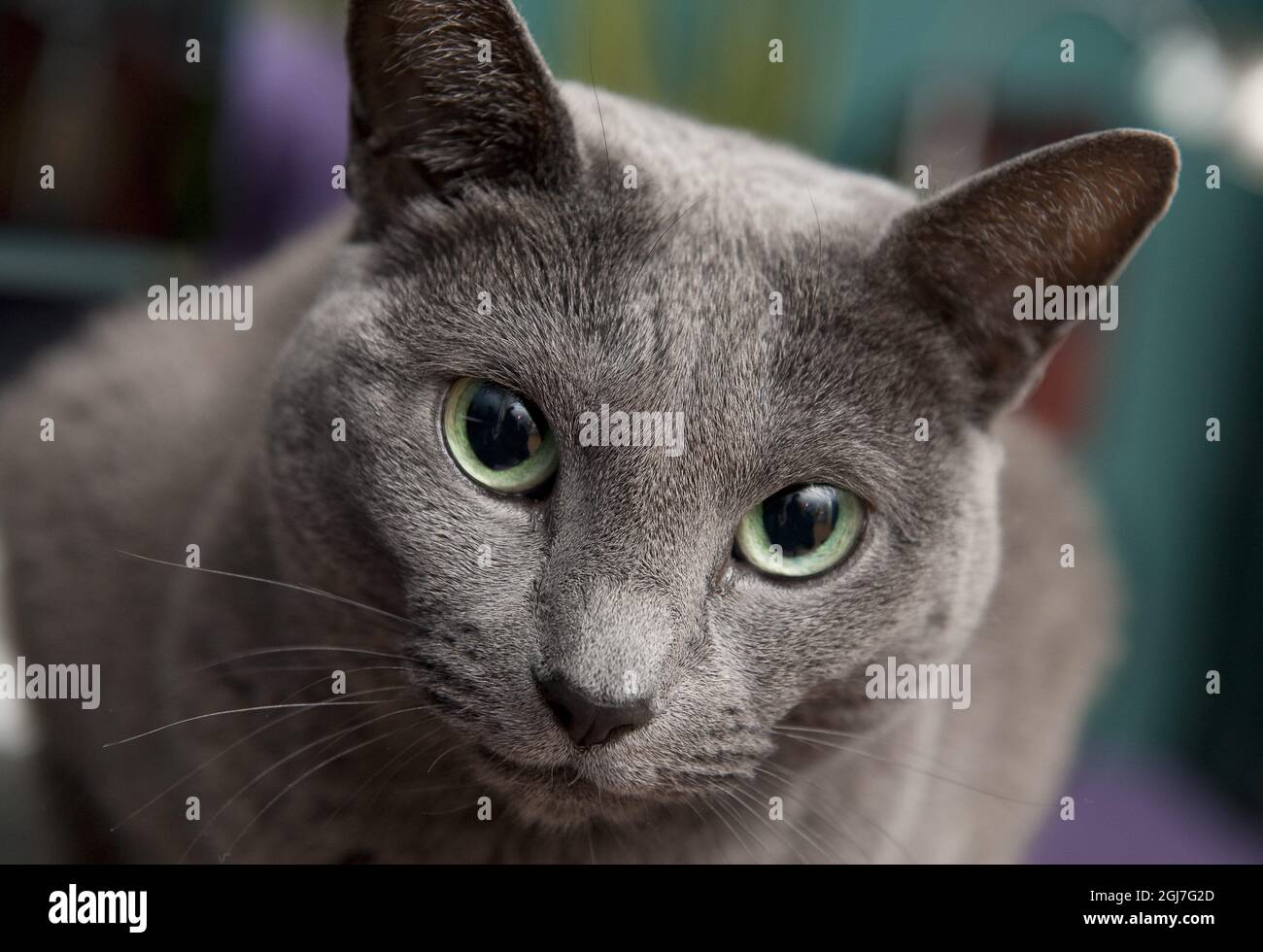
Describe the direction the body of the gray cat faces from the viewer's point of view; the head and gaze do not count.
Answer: toward the camera
